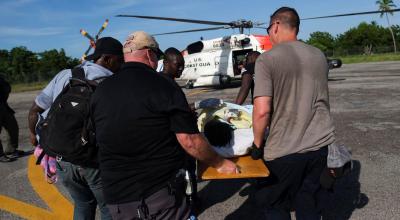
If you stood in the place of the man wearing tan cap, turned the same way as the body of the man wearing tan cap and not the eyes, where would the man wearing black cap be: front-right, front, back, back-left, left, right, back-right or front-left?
left

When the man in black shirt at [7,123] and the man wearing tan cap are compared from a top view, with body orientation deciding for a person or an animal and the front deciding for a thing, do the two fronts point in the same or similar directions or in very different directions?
same or similar directions

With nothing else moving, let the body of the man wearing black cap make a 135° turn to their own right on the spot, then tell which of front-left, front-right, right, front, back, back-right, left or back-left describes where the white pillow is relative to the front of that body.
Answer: left

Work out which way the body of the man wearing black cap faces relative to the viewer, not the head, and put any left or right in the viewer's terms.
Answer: facing away from the viewer and to the right of the viewer

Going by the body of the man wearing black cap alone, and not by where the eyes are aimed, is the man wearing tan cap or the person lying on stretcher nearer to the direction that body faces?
the person lying on stretcher

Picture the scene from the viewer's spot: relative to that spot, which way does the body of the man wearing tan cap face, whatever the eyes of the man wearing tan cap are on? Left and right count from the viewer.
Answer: facing away from the viewer and to the right of the viewer

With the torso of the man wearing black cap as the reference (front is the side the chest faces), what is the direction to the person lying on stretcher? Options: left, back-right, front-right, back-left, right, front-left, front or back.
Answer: front-right

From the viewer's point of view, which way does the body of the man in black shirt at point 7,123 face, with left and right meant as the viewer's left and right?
facing to the right of the viewer

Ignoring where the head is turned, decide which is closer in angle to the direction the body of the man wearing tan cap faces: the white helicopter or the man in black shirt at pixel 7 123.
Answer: the white helicopter
